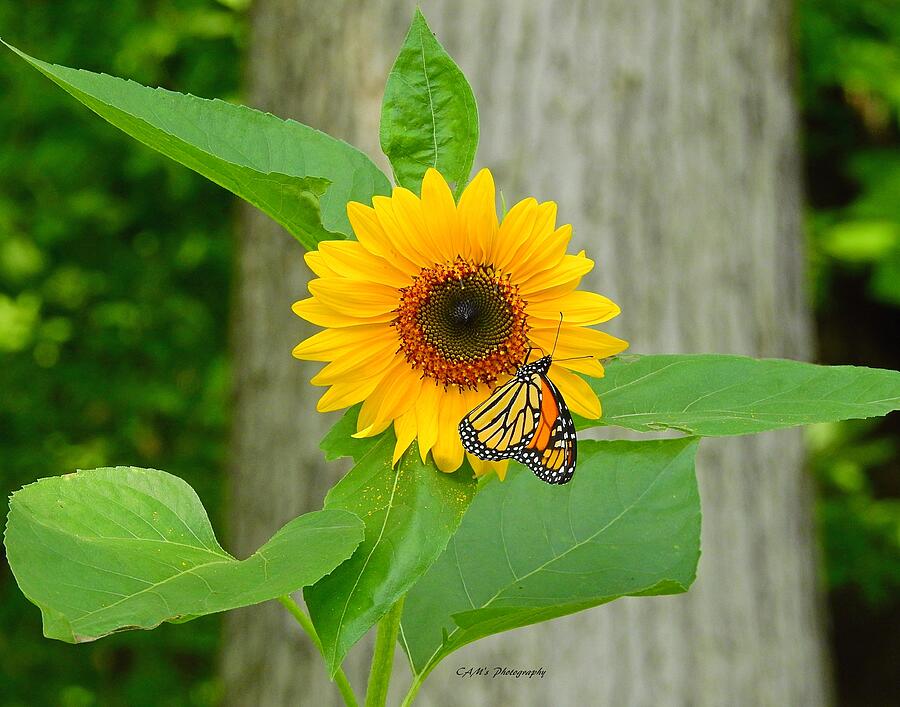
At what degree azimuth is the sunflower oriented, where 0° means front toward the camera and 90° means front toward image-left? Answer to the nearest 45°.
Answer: approximately 0°
